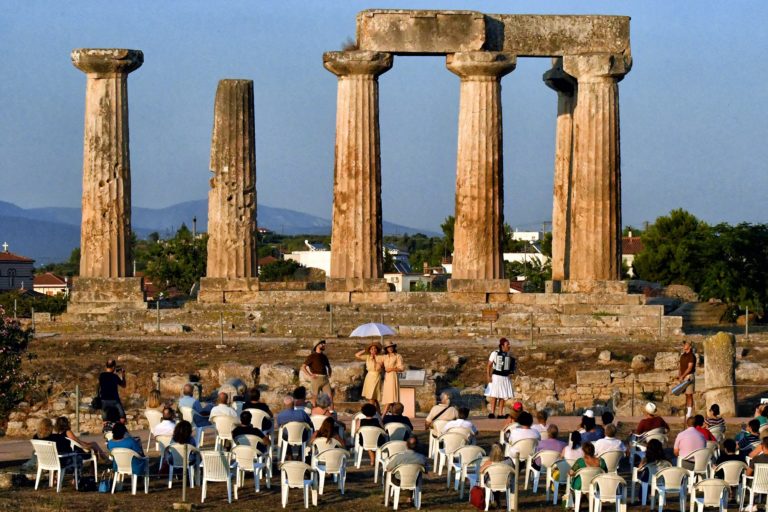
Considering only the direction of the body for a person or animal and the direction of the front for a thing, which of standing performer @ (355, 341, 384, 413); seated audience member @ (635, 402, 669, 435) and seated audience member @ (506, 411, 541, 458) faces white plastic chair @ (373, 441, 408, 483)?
the standing performer

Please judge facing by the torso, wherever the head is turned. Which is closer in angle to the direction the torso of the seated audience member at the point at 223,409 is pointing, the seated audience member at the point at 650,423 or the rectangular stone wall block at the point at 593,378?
the rectangular stone wall block

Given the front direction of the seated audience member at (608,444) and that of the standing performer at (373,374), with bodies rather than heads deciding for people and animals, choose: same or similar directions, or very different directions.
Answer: very different directions

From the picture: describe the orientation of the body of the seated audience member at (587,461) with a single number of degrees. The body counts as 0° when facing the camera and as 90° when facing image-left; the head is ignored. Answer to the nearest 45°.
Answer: approximately 180°

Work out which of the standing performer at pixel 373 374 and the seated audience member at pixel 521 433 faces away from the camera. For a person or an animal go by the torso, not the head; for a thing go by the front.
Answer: the seated audience member

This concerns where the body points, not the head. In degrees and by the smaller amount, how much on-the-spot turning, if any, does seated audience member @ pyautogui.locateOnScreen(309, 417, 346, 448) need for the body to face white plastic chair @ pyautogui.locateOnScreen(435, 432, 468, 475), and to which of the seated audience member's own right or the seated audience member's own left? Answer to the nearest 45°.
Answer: approximately 90° to the seated audience member's own right

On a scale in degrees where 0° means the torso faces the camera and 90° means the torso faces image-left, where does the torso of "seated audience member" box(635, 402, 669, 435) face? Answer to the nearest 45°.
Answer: approximately 180°

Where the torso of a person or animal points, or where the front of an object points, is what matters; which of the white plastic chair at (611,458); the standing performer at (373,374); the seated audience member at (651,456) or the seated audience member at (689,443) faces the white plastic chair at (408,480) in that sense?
the standing performer

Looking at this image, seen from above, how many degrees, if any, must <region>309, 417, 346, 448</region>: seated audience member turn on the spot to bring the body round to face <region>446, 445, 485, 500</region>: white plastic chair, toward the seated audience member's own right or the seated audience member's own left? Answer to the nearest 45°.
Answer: approximately 90° to the seated audience member's own right

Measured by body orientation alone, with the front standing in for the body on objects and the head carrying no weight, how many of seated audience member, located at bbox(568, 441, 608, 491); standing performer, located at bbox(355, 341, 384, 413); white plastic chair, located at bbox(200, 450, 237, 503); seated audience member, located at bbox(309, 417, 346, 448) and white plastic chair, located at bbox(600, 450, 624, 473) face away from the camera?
4

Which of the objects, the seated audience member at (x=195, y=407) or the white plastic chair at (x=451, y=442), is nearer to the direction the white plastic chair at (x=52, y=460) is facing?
the seated audience member

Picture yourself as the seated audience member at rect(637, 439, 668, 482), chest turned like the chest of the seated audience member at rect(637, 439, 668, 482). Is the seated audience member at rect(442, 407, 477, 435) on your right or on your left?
on your left

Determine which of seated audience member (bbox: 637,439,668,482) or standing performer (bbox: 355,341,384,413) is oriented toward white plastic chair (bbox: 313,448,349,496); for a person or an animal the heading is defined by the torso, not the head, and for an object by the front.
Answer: the standing performer
